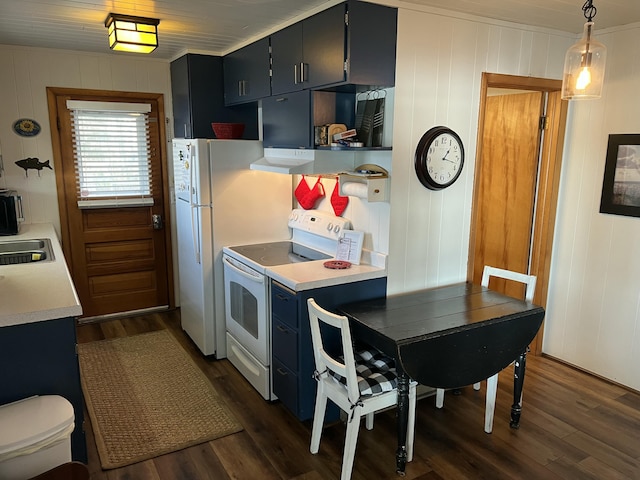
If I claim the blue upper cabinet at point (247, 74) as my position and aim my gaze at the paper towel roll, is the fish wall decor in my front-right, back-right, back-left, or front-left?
back-right

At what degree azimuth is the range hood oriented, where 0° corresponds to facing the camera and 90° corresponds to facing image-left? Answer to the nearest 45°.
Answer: approximately 45°

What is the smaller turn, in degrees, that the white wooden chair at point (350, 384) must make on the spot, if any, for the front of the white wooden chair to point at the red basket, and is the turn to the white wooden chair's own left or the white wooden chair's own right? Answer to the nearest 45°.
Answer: approximately 90° to the white wooden chair's own left

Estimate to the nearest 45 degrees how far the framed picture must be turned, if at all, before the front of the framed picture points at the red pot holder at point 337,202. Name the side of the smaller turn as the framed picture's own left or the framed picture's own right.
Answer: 0° — it already faces it

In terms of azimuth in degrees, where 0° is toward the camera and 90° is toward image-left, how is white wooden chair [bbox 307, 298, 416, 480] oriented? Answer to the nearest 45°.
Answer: approximately 225°
